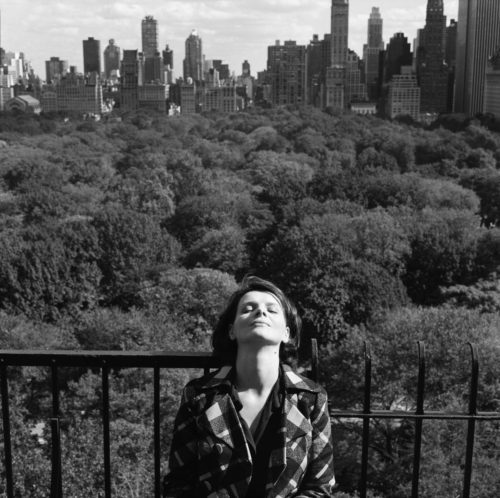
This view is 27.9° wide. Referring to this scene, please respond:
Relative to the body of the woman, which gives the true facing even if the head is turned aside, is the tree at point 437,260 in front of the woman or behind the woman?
behind

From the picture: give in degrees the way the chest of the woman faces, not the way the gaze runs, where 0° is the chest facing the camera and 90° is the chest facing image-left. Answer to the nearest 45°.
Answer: approximately 0°

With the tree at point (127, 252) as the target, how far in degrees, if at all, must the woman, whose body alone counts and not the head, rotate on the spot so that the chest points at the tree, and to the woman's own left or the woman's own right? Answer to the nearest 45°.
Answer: approximately 180°
